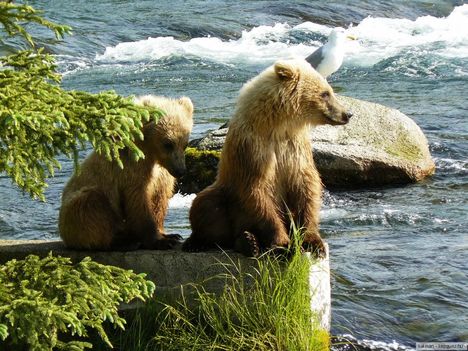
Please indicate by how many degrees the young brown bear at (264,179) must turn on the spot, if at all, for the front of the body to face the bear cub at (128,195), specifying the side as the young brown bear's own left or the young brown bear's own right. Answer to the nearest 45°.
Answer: approximately 135° to the young brown bear's own right

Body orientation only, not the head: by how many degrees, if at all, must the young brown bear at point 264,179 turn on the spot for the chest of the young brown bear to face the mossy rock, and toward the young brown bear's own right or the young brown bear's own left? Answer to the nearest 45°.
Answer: approximately 135° to the young brown bear's own left

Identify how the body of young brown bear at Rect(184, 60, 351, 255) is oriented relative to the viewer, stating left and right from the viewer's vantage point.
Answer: facing the viewer and to the right of the viewer

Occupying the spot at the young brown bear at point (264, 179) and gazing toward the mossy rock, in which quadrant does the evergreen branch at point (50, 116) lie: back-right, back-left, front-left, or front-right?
back-left

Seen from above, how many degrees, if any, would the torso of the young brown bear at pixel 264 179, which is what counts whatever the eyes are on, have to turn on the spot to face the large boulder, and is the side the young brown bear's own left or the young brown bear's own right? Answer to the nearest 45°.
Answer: approximately 135° to the young brown bear's own left

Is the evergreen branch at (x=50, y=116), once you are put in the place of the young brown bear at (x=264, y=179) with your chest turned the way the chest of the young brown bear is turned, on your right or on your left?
on your right
